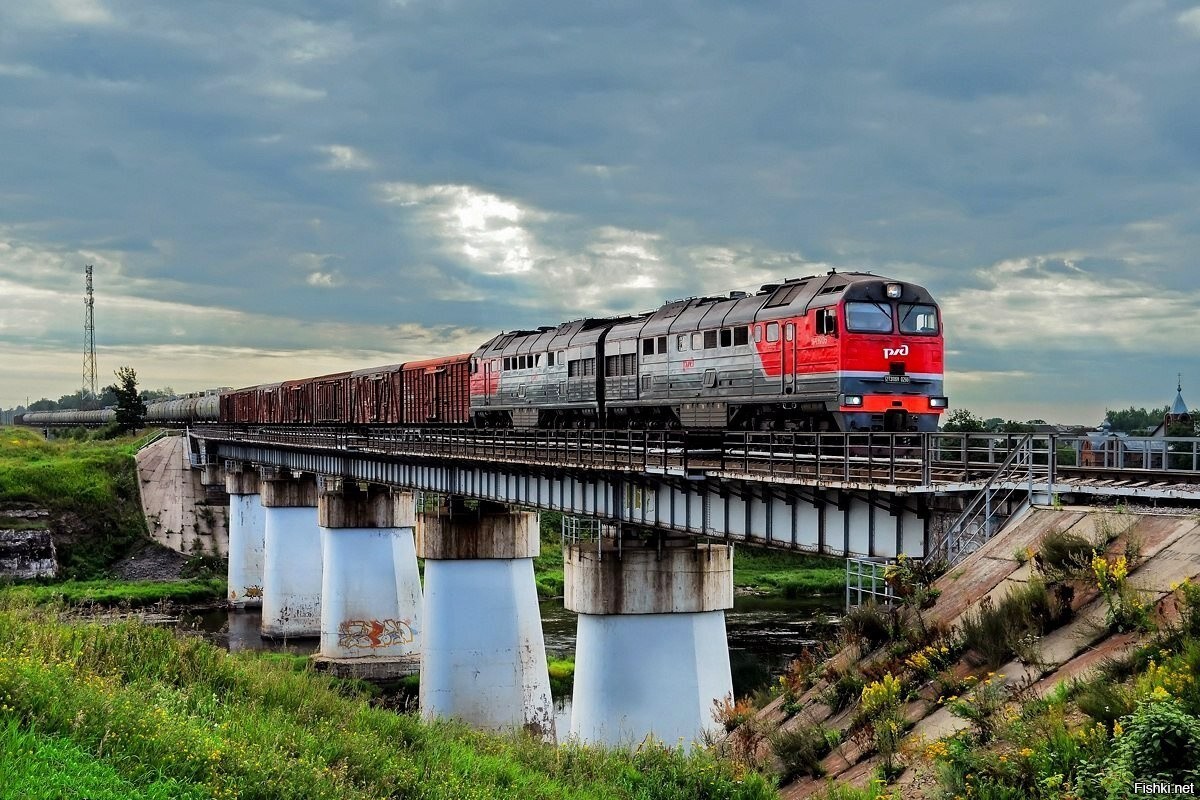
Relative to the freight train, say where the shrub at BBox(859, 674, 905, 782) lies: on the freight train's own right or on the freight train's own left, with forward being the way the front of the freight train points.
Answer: on the freight train's own right

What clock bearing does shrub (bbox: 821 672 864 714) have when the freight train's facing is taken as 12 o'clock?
The shrub is roughly at 2 o'clock from the freight train.

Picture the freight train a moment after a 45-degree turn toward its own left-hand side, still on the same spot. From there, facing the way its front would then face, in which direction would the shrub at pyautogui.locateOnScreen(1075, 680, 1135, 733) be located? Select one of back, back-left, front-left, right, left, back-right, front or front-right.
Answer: right

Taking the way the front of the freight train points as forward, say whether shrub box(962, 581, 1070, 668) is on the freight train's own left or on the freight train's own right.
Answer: on the freight train's own right

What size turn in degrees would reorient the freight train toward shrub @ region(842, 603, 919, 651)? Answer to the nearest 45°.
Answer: approximately 45° to its right

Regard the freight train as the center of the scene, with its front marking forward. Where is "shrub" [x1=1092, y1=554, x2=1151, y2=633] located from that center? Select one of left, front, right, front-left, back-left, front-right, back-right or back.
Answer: front-right

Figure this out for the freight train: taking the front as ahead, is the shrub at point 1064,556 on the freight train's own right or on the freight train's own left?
on the freight train's own right

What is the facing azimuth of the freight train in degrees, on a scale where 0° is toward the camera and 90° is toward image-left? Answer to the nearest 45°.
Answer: approximately 315°

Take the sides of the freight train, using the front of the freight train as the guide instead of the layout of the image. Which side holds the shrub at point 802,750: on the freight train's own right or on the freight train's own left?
on the freight train's own right
